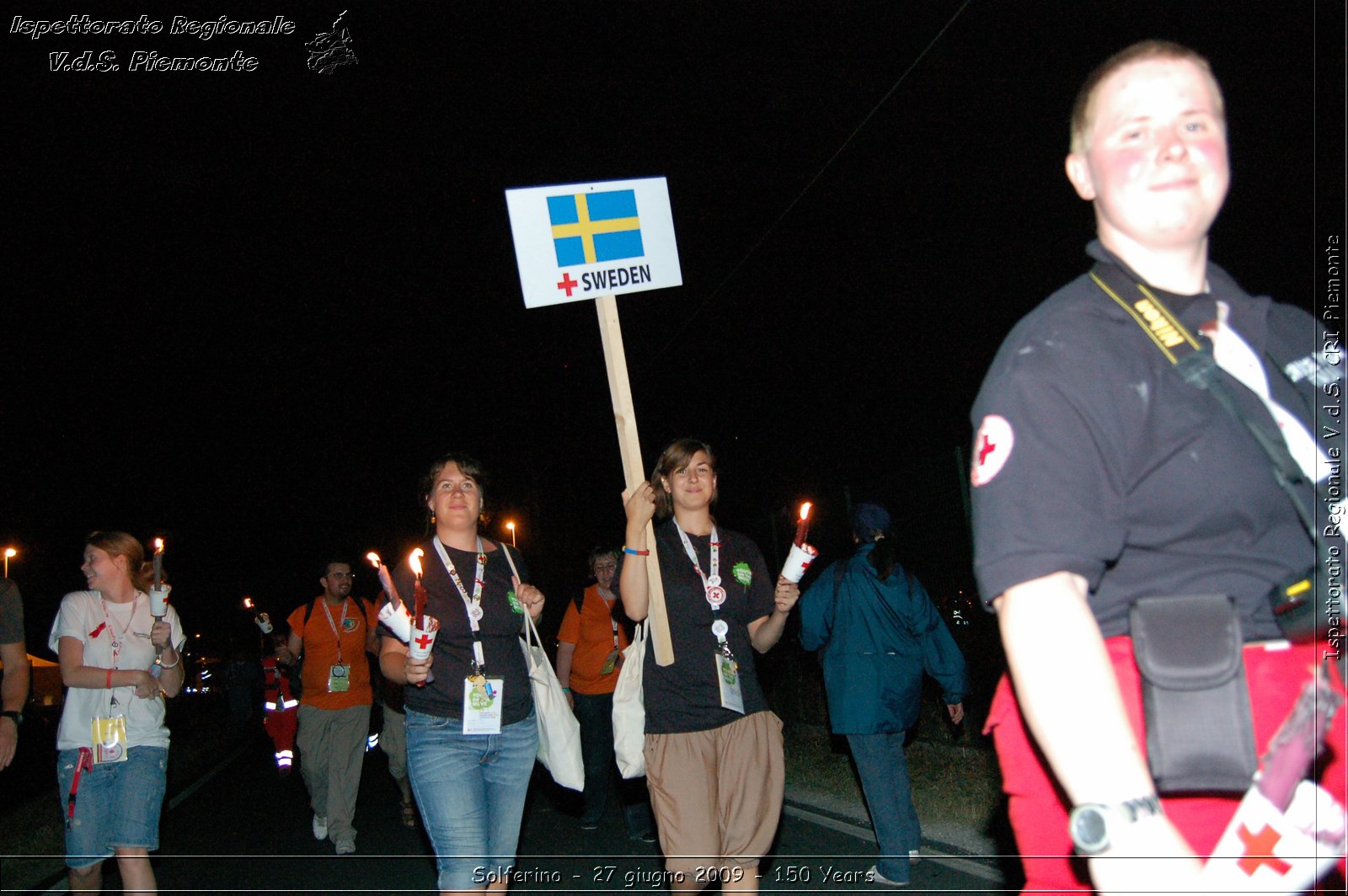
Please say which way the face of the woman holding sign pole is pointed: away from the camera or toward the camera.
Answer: toward the camera

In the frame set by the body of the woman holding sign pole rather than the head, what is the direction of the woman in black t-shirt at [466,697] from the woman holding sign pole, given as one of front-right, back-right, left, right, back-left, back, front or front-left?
right

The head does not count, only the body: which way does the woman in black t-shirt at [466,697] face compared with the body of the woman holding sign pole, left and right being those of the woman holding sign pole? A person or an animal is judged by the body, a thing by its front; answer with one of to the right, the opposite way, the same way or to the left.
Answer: the same way

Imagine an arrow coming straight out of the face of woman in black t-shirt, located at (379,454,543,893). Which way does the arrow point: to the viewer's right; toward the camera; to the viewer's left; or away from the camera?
toward the camera

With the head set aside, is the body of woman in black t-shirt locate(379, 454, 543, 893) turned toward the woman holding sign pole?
no

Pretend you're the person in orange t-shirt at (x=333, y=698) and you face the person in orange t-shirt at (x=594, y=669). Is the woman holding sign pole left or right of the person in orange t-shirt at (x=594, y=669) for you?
right

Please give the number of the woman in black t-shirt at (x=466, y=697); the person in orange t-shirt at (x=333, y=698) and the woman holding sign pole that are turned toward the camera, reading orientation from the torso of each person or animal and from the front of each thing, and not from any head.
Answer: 3

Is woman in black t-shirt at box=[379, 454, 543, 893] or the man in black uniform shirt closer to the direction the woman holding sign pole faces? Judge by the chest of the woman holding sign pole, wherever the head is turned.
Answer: the man in black uniform shirt

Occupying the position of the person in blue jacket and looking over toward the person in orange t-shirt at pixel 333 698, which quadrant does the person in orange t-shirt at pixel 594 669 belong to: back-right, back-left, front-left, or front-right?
front-right

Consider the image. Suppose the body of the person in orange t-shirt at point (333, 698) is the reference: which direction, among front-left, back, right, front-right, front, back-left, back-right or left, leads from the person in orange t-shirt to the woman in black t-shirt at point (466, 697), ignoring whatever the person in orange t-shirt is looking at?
front

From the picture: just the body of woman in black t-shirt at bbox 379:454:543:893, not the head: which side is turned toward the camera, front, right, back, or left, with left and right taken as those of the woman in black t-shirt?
front

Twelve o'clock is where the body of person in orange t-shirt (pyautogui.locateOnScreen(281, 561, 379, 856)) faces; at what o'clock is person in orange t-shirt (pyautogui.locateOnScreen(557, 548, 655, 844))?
person in orange t-shirt (pyautogui.locateOnScreen(557, 548, 655, 844)) is roughly at 10 o'clock from person in orange t-shirt (pyautogui.locateOnScreen(281, 561, 379, 856)).

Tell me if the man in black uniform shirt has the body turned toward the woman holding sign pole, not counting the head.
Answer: no

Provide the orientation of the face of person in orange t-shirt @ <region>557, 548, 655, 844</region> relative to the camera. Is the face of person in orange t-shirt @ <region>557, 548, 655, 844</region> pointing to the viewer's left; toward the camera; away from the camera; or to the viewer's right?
toward the camera

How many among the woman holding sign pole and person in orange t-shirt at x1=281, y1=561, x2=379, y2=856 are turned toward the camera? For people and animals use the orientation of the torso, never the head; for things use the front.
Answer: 2

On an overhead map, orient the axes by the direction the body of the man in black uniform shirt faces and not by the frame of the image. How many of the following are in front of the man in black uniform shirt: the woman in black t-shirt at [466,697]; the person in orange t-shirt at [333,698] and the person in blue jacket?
0

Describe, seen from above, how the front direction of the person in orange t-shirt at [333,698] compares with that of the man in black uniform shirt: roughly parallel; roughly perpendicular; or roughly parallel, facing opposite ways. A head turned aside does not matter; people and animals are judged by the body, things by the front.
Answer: roughly parallel

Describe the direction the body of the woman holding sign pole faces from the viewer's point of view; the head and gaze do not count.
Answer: toward the camera
